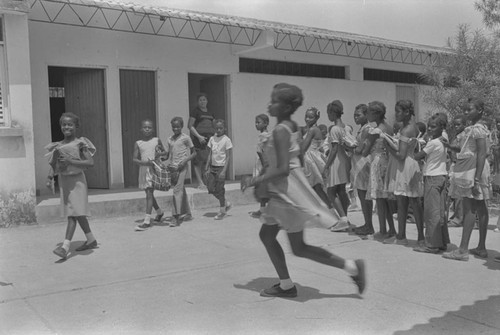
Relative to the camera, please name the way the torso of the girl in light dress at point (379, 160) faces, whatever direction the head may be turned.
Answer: to the viewer's left

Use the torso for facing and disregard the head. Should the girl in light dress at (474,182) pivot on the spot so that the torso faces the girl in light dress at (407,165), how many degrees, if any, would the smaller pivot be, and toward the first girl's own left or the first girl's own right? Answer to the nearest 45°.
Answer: approximately 45° to the first girl's own right

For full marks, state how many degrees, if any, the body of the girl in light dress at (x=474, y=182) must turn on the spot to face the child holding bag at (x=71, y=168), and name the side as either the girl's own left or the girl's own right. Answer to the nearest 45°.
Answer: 0° — they already face them

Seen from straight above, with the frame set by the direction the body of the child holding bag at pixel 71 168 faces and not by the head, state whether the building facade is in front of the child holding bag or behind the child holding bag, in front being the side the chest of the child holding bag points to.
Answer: behind

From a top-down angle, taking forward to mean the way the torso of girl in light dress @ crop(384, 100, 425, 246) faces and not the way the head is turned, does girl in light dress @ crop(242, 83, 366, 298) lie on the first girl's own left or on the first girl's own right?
on the first girl's own left

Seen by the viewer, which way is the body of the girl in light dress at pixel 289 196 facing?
to the viewer's left

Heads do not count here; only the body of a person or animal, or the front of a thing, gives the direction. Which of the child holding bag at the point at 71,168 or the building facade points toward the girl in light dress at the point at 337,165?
the building facade

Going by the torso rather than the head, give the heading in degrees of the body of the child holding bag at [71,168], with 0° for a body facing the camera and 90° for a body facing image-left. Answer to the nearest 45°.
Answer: approximately 45°

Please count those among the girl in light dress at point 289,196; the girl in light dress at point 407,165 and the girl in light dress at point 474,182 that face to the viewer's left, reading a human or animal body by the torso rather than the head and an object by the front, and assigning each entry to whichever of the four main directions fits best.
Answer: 3

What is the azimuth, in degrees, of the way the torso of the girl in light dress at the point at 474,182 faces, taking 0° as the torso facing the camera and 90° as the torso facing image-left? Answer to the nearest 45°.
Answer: approximately 90°

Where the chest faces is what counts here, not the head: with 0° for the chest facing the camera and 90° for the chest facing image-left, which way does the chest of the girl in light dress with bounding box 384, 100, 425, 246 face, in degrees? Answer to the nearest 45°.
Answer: approximately 90°

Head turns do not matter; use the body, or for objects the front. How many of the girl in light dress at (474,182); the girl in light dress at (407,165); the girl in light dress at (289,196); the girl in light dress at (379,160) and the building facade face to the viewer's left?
4

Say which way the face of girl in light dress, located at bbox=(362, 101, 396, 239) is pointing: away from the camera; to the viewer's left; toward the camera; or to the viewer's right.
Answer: to the viewer's left

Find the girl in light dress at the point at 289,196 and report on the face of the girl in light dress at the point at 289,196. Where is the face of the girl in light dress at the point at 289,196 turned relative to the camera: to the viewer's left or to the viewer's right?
to the viewer's left
